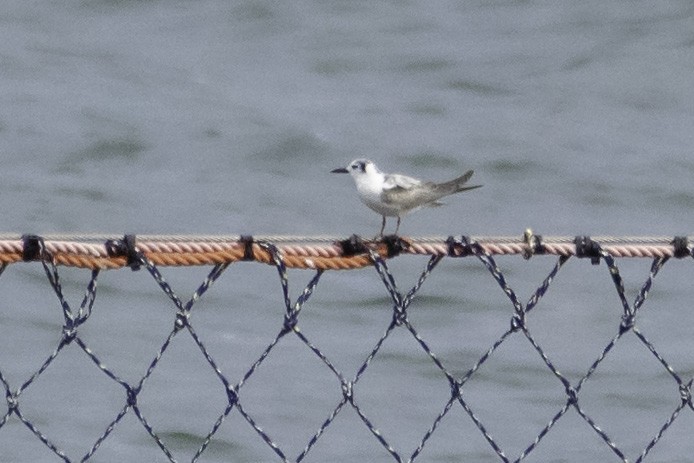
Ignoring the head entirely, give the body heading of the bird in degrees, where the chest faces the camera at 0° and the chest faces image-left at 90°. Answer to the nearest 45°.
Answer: approximately 90°
